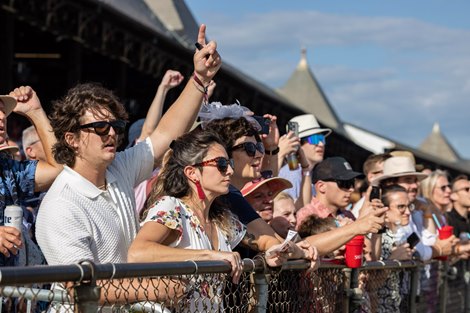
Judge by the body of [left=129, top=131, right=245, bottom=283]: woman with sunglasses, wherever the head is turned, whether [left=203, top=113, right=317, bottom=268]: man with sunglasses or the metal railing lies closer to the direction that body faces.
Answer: the metal railing

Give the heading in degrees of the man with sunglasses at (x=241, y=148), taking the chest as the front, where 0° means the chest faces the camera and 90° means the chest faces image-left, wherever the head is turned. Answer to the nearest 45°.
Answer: approximately 315°

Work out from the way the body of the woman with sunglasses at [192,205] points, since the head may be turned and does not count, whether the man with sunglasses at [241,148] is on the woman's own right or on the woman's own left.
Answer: on the woman's own left

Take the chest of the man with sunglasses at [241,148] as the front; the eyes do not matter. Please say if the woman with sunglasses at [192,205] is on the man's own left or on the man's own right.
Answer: on the man's own right

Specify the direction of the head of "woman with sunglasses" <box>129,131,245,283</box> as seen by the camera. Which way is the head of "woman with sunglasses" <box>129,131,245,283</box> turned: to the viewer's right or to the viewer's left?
to the viewer's right
